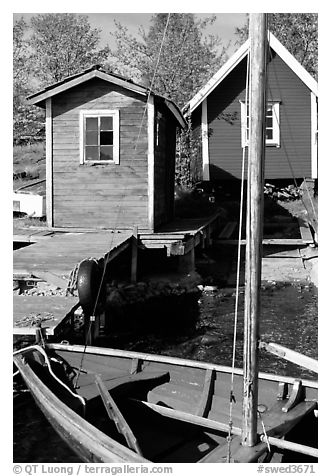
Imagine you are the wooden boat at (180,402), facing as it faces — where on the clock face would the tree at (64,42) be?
The tree is roughly at 1 o'clock from the wooden boat.

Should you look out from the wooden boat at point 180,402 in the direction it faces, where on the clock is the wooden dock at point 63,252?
The wooden dock is roughly at 1 o'clock from the wooden boat.

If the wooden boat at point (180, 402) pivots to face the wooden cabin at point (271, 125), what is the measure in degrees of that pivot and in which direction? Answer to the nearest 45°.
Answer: approximately 45° to its right

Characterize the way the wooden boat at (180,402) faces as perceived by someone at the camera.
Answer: facing away from the viewer and to the left of the viewer
